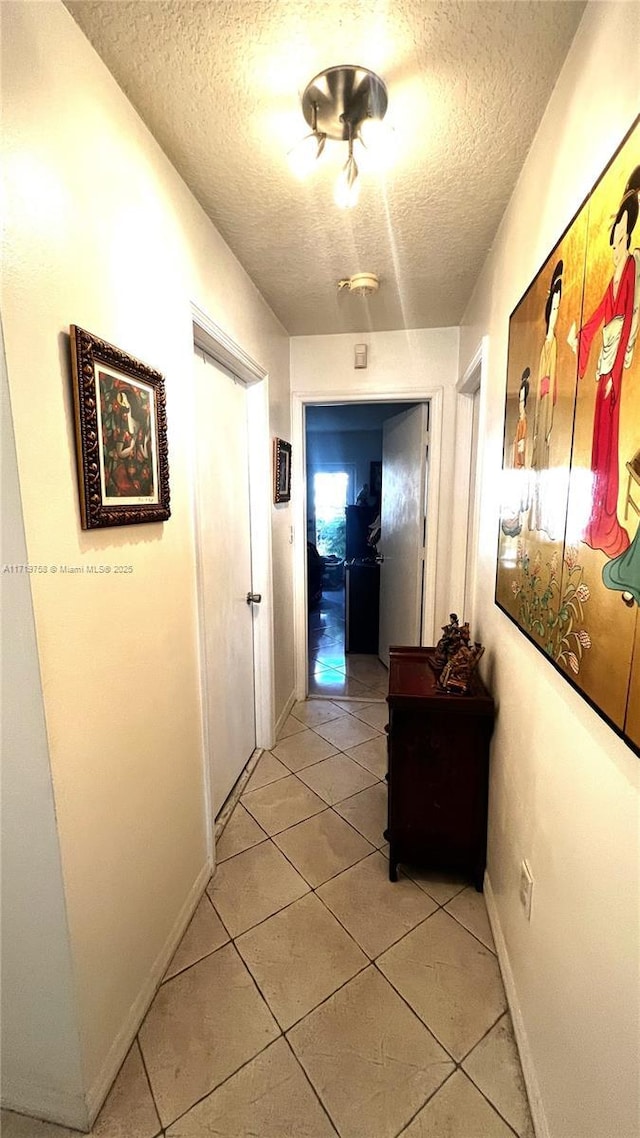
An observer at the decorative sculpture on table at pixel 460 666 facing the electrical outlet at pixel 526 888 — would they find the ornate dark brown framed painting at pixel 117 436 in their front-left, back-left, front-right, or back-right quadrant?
front-right

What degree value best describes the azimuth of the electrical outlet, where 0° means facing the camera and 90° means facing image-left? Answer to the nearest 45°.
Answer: approximately 90°

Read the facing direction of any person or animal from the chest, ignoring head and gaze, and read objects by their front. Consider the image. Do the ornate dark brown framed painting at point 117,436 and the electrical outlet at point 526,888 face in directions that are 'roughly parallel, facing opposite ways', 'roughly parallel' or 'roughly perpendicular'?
roughly parallel, facing opposite ways

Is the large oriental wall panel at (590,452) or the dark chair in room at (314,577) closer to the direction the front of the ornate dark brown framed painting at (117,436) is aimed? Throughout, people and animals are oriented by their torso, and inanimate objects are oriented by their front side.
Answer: the large oriental wall panel

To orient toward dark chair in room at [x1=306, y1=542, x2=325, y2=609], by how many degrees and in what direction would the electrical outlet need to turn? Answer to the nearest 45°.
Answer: approximately 45° to its right

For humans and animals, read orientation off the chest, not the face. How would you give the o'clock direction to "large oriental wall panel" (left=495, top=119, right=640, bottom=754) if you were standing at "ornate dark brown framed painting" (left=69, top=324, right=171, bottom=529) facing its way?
The large oriental wall panel is roughly at 12 o'clock from the ornate dark brown framed painting.

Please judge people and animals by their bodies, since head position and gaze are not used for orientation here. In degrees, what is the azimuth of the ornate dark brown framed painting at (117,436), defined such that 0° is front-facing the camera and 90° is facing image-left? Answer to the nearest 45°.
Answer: approximately 315°

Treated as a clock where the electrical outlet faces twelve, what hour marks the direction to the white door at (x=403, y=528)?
The white door is roughly at 2 o'clock from the electrical outlet.

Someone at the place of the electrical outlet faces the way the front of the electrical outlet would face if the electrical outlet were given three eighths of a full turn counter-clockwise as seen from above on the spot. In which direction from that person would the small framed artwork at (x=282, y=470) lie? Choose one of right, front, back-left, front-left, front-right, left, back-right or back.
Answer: back

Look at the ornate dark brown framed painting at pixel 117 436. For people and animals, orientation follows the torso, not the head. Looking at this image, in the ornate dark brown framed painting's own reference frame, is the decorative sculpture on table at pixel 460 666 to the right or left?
on its left

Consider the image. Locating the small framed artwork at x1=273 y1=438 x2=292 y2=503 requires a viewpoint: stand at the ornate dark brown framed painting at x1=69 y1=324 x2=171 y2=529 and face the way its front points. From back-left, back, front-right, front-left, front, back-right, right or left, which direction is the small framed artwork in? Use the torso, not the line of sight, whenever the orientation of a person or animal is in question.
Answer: left

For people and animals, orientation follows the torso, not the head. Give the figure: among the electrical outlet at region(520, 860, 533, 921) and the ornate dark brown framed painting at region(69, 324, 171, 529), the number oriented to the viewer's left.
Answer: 1
